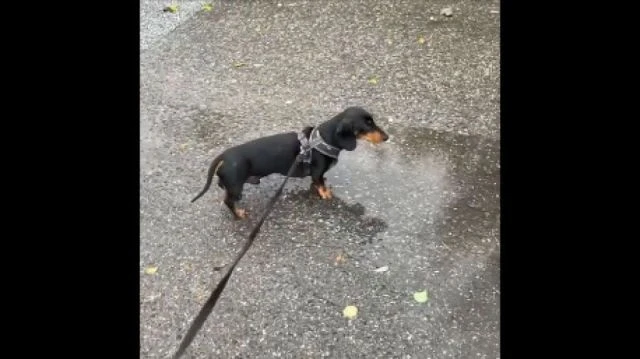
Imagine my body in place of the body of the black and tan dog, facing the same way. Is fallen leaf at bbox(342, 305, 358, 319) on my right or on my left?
on my right

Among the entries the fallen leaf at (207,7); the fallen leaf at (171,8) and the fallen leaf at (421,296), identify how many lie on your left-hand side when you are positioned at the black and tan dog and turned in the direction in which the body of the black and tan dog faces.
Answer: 2

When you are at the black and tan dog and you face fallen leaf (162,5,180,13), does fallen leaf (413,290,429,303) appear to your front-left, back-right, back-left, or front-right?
back-right

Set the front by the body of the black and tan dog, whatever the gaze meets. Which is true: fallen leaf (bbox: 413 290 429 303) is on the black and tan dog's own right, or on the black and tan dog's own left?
on the black and tan dog's own right

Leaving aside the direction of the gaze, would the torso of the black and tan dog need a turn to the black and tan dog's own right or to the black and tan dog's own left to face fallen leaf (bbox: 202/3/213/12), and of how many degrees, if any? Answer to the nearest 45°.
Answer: approximately 90° to the black and tan dog's own left

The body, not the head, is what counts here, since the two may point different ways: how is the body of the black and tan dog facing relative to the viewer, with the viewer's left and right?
facing to the right of the viewer

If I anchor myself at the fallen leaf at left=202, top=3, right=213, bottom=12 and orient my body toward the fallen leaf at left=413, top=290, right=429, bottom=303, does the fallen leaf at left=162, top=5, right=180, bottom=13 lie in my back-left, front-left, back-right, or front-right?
back-right

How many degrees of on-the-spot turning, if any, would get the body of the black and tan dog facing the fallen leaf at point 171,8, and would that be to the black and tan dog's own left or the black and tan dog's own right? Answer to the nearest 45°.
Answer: approximately 90° to the black and tan dog's own left

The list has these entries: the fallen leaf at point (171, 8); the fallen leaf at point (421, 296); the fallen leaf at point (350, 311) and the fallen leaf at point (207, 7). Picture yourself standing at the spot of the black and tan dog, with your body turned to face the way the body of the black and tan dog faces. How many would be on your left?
2
